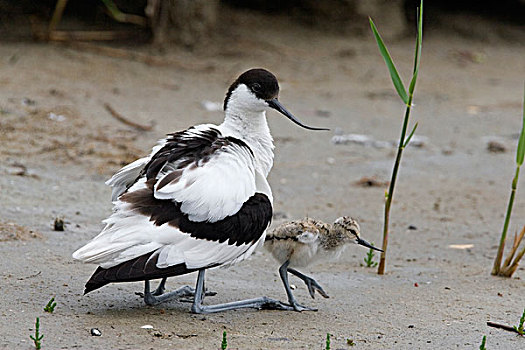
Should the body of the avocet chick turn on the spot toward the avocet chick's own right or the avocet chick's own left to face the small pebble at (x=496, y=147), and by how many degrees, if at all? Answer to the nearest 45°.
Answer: approximately 90° to the avocet chick's own left

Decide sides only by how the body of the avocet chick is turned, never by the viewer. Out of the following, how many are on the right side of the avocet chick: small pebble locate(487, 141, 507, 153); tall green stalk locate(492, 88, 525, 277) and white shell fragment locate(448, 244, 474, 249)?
0

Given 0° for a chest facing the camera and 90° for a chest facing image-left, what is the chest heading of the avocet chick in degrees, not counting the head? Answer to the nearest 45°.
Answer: approximately 270°

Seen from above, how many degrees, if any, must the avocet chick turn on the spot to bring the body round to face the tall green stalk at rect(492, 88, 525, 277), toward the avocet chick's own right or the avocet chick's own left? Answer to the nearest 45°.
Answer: approximately 45° to the avocet chick's own left

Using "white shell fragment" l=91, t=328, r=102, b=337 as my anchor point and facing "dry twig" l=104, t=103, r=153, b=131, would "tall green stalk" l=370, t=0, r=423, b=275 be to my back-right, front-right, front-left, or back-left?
front-right

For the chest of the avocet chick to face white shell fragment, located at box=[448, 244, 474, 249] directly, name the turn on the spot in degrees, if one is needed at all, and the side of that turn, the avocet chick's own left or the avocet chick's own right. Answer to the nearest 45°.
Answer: approximately 45° to the avocet chick's own left

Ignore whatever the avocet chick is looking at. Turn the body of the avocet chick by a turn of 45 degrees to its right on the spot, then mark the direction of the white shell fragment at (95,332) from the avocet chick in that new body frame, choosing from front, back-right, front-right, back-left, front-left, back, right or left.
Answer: right

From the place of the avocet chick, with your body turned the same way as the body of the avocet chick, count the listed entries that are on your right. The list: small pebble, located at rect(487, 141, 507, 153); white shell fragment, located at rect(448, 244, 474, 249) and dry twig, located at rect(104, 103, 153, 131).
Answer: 0
